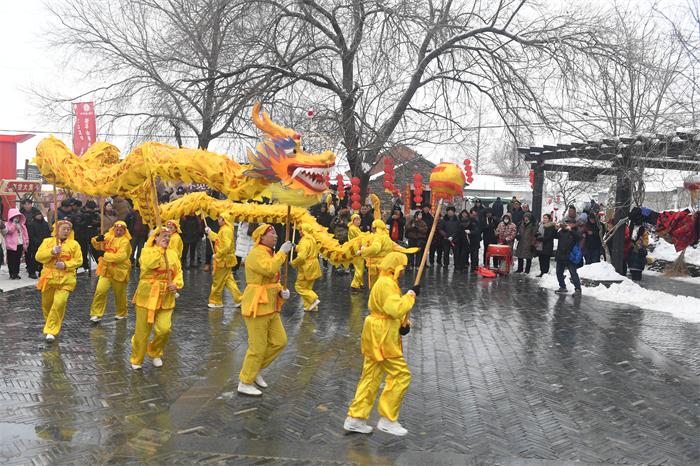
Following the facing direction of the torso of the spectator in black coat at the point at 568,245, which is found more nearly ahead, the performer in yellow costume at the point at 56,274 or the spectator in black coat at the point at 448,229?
the performer in yellow costume

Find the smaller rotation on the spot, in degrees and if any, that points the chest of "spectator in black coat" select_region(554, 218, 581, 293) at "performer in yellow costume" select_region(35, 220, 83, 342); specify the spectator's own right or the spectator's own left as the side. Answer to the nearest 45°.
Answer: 0° — they already face them

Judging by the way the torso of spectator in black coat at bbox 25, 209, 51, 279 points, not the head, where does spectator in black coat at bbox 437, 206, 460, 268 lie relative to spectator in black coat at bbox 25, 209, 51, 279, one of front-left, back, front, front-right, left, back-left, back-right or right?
front-left

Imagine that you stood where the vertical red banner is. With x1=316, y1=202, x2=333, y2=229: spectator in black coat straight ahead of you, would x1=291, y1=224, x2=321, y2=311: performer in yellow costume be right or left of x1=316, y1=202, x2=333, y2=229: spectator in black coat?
right

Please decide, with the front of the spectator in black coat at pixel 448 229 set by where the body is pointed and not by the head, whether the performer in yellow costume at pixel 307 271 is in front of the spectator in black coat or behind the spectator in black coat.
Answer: in front

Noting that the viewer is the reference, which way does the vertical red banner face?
facing the viewer

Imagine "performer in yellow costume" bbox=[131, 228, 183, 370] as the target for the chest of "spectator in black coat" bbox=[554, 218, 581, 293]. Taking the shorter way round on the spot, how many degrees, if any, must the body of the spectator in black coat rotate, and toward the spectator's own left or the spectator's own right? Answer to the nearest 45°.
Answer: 0° — they already face them

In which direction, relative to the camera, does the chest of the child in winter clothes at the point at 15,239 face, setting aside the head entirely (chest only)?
toward the camera

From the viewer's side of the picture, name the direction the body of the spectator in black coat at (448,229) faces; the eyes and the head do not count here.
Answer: toward the camera
